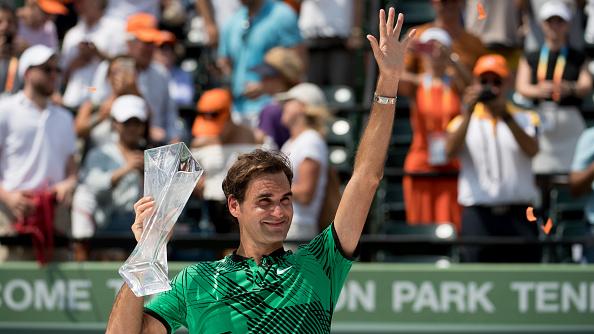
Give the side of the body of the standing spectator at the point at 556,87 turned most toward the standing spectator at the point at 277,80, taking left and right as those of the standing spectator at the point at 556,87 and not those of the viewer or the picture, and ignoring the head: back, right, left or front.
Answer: right

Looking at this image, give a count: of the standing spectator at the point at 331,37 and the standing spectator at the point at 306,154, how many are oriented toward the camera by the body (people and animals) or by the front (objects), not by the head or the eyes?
1

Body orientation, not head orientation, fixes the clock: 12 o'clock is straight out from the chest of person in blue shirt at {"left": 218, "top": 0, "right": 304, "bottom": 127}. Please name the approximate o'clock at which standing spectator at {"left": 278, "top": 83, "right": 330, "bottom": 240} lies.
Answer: The standing spectator is roughly at 10 o'clock from the person in blue shirt.

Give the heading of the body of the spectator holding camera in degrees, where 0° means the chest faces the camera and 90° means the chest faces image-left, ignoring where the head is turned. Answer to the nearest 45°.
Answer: approximately 0°
